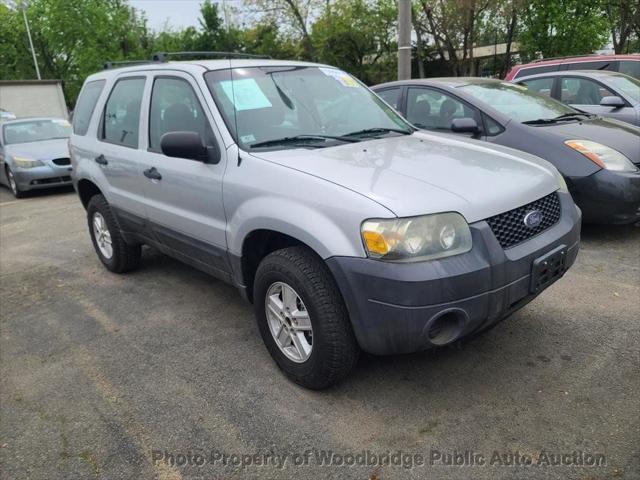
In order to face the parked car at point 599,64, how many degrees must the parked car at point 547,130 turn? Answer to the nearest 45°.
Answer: approximately 135° to its left

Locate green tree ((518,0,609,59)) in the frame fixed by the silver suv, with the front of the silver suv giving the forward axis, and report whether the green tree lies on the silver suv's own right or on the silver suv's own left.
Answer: on the silver suv's own left

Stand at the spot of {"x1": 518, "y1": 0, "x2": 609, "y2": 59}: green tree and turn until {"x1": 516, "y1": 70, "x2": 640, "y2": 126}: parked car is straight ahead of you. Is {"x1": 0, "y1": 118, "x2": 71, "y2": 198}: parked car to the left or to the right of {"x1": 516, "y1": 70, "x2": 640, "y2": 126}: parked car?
right

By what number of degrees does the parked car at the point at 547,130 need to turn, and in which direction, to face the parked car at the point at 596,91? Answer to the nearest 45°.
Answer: approximately 135° to its left

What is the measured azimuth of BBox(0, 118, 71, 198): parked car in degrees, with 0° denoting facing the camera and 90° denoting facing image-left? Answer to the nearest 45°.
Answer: approximately 315°

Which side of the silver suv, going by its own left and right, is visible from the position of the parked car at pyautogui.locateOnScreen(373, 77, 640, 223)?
left

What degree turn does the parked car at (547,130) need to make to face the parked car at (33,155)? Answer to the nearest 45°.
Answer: approximately 135° to its right

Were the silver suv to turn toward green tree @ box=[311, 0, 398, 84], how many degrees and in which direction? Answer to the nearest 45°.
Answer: approximately 135° to its left

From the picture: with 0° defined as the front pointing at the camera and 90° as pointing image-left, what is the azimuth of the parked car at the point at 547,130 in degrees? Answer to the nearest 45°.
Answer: approximately 315°

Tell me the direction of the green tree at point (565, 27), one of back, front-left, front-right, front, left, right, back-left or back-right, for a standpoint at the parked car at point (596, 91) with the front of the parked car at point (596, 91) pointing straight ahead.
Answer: back-left
